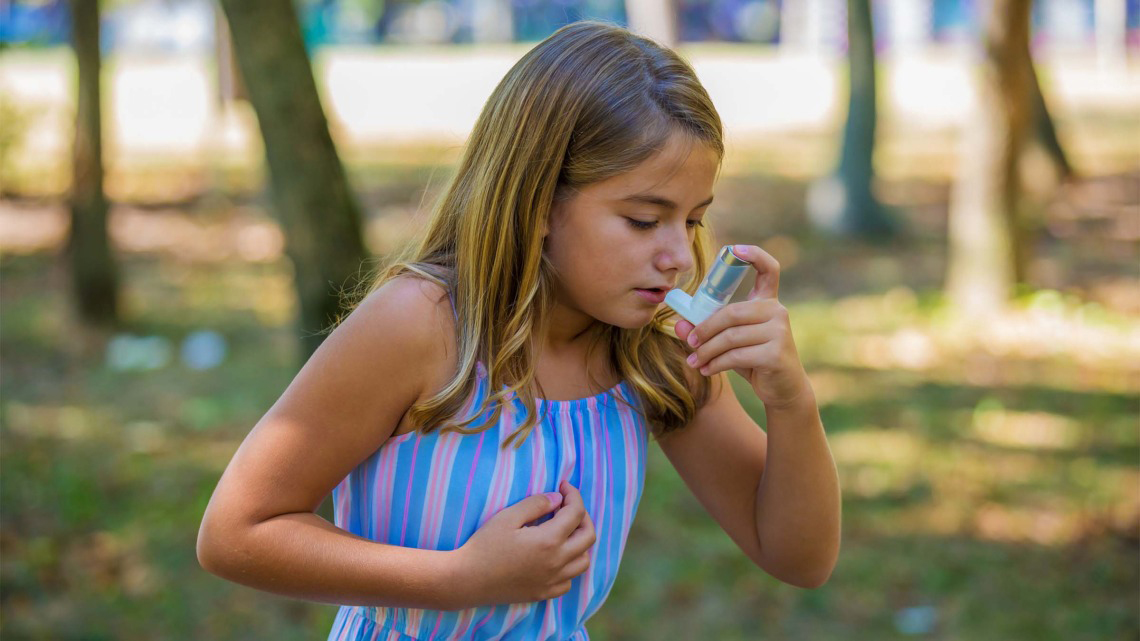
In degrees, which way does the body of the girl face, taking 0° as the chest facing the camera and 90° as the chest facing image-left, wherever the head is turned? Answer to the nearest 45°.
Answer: approximately 315°

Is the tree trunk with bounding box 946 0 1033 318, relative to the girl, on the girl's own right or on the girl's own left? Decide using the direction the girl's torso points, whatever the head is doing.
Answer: on the girl's own left

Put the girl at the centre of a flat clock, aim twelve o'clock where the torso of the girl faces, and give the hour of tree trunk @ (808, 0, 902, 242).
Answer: The tree trunk is roughly at 8 o'clock from the girl.

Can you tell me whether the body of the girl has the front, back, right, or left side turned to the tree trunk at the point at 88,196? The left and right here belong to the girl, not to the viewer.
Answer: back

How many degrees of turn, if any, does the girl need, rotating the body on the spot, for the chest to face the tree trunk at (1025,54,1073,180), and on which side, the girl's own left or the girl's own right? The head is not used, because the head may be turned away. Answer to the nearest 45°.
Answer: approximately 90° to the girl's own left
